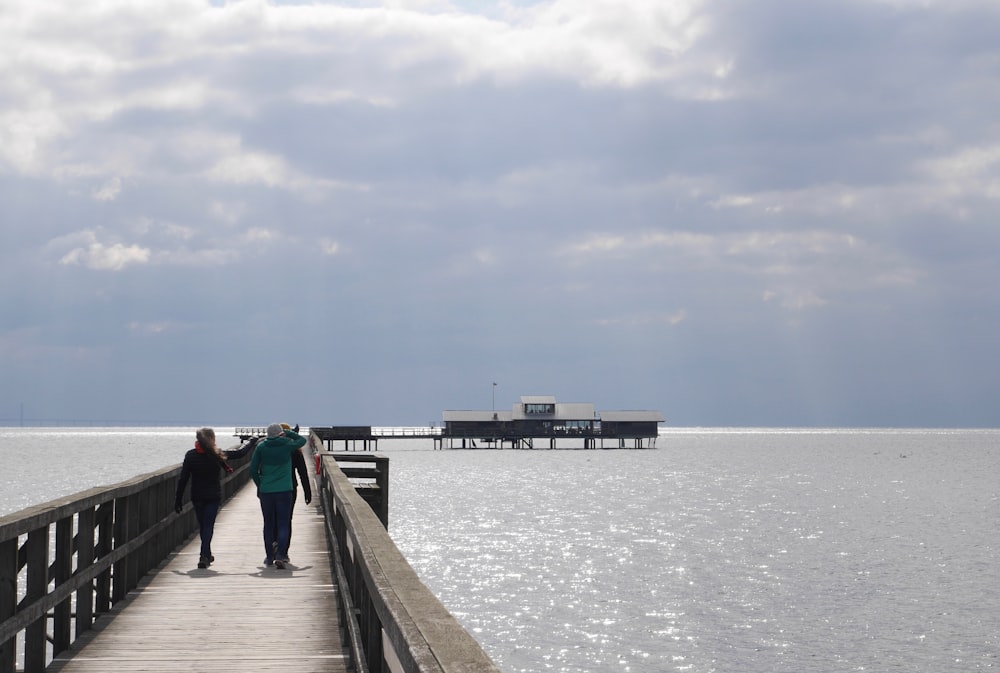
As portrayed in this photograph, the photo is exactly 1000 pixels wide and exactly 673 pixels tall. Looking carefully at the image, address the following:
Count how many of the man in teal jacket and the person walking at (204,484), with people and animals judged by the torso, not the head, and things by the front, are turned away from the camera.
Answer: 2

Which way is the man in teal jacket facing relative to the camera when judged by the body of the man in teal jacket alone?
away from the camera

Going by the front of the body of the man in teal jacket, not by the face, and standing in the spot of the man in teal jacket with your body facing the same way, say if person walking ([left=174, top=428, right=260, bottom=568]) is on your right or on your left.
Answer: on your left

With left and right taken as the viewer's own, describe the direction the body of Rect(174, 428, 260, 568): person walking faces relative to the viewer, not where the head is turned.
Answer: facing away from the viewer

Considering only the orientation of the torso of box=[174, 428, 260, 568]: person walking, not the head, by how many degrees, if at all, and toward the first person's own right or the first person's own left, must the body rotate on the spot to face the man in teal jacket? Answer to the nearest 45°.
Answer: approximately 90° to the first person's own right
